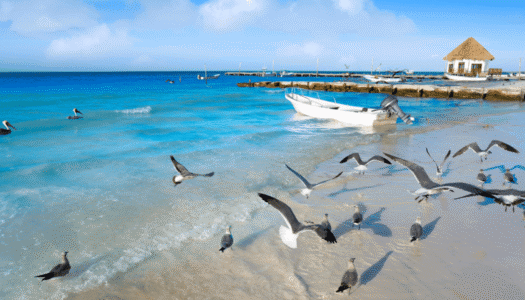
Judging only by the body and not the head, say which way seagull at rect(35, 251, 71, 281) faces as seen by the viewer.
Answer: to the viewer's right

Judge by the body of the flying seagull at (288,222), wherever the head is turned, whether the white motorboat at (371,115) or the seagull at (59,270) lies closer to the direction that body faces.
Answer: the white motorboat

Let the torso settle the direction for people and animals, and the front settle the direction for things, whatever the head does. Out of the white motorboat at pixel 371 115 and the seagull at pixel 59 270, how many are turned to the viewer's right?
1

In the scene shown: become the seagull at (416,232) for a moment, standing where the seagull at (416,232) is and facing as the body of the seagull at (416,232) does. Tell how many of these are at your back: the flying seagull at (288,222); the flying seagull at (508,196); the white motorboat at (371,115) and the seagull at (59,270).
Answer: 2

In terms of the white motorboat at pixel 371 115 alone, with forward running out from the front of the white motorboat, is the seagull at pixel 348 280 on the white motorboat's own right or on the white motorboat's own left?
on the white motorboat's own left

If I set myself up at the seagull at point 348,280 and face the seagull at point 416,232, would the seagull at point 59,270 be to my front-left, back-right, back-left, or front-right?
back-left
